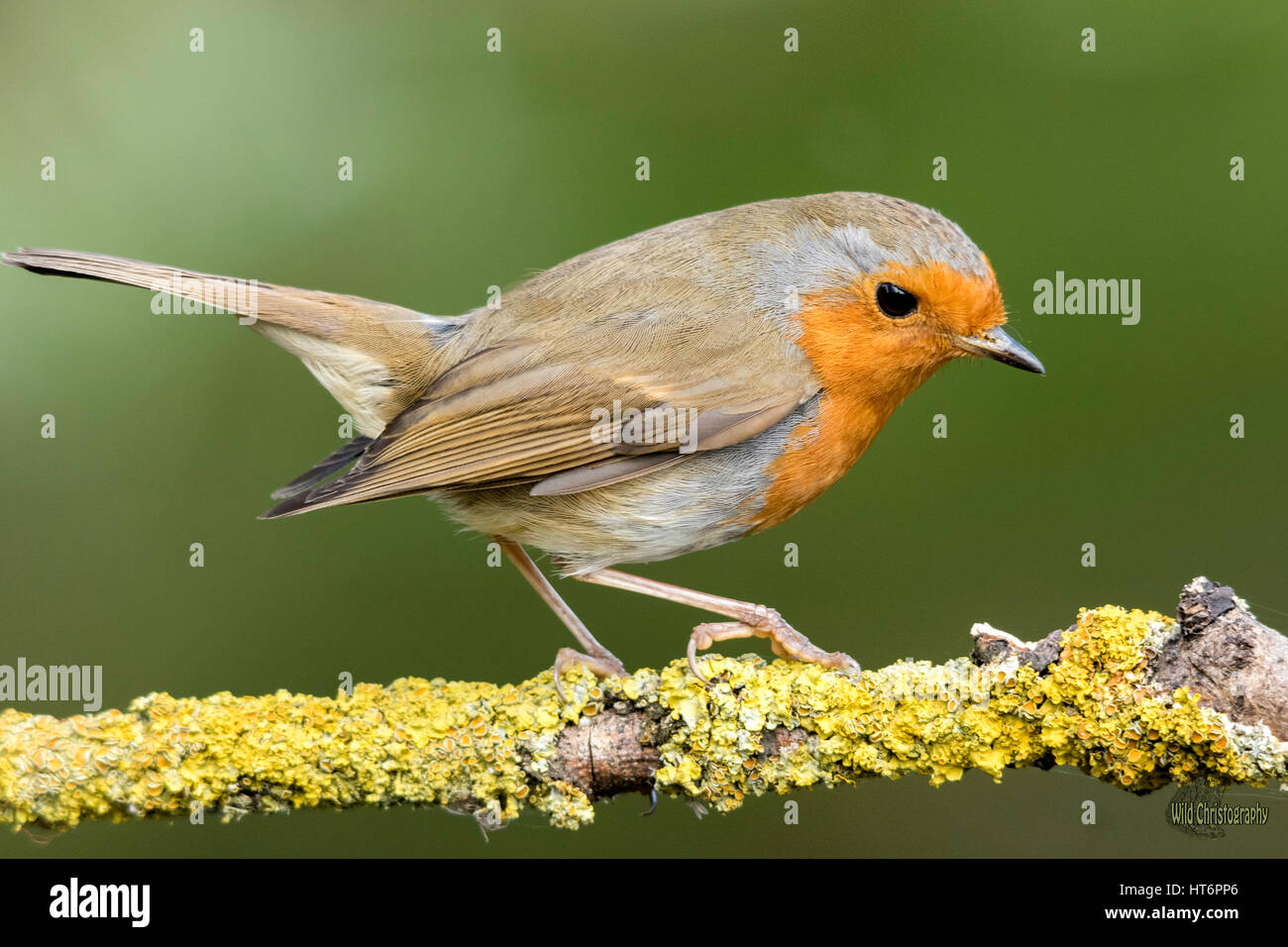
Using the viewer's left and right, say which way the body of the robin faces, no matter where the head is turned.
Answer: facing to the right of the viewer
